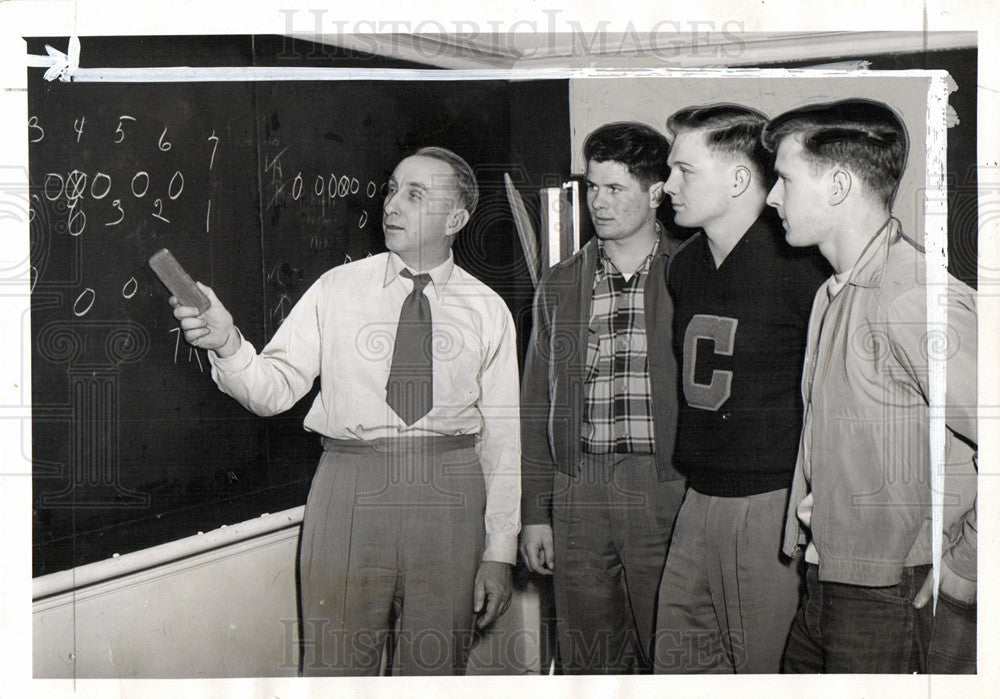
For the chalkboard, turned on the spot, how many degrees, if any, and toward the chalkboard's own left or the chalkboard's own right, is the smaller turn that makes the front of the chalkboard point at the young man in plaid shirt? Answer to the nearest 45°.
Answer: approximately 45° to the chalkboard's own left

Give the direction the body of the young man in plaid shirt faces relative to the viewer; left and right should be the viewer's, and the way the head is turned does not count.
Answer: facing the viewer

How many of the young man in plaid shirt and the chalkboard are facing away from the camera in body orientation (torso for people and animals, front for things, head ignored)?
0

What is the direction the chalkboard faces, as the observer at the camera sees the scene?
facing the viewer and to the right of the viewer

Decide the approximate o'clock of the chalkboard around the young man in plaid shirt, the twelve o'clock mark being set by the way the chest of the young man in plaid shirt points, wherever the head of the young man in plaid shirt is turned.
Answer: The chalkboard is roughly at 3 o'clock from the young man in plaid shirt.

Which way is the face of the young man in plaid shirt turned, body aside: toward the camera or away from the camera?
toward the camera
